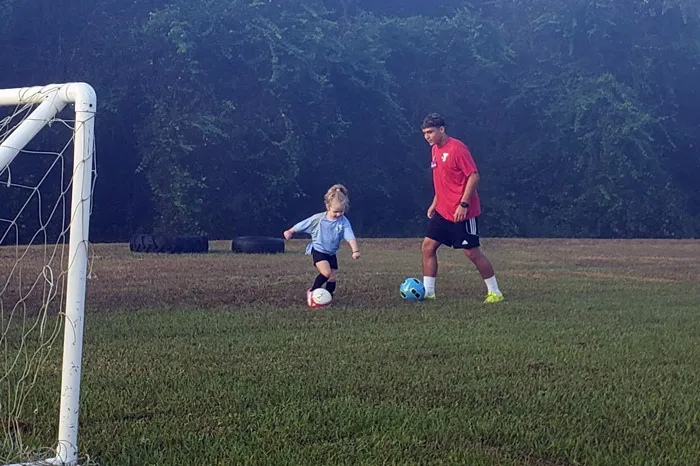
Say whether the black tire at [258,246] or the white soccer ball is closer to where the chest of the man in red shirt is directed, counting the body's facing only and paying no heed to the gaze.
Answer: the white soccer ball

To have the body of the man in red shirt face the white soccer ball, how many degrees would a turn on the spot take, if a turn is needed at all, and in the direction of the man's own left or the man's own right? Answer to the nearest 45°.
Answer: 0° — they already face it

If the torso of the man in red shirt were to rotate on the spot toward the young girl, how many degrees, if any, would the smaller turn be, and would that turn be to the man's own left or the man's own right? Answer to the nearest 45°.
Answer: approximately 45° to the man's own right

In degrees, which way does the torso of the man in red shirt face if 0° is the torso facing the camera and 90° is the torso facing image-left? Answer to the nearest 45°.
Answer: approximately 45°

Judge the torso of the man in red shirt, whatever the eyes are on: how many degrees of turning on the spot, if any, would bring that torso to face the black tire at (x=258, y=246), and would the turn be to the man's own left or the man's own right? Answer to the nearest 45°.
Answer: approximately 90° to the man's own right

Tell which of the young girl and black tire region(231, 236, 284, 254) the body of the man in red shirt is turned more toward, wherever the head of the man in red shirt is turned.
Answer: the young girl
